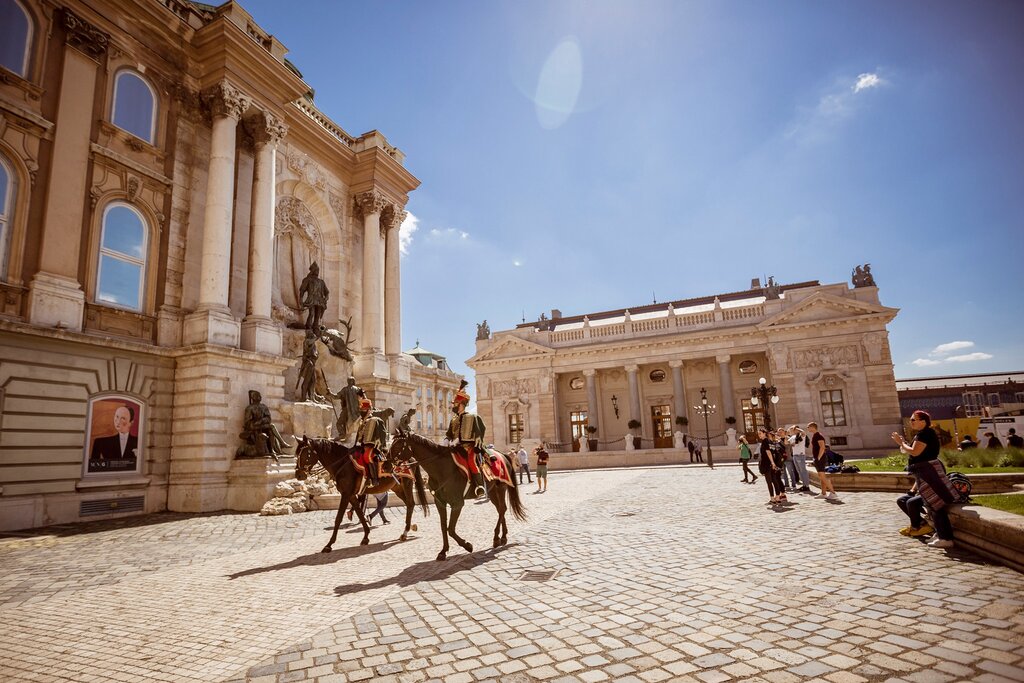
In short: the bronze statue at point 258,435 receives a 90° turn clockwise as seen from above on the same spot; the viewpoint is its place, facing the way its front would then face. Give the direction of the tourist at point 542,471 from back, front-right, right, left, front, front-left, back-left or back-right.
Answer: back-left

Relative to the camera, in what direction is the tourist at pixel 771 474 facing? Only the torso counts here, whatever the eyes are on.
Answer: to the viewer's left

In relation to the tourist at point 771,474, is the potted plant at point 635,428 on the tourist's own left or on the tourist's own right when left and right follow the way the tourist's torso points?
on the tourist's own right

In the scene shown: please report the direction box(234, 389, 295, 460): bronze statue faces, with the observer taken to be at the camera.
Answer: facing the viewer and to the right of the viewer

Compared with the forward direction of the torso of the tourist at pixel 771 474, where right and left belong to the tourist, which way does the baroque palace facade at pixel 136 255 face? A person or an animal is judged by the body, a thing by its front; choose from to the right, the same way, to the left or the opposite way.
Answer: the opposite way

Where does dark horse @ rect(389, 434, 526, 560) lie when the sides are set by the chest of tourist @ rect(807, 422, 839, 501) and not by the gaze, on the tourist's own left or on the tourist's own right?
on the tourist's own left

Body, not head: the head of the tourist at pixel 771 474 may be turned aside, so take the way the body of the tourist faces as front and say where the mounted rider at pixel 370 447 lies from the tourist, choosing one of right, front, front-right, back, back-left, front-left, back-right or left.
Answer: front-left

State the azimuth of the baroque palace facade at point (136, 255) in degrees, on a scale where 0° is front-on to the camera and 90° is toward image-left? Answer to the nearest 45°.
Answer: approximately 315°

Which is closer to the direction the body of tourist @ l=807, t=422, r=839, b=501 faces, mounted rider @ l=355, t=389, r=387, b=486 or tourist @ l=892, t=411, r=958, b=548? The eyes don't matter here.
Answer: the mounted rider

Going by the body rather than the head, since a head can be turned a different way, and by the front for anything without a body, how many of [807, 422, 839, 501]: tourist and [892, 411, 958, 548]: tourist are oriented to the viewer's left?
2

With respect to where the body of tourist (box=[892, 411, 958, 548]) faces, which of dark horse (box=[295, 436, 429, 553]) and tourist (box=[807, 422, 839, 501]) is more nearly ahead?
the dark horse

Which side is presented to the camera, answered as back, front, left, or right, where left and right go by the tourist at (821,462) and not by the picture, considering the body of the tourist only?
left

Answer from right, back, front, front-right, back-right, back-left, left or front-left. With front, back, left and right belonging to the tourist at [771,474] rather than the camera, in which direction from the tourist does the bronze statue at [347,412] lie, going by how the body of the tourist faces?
front

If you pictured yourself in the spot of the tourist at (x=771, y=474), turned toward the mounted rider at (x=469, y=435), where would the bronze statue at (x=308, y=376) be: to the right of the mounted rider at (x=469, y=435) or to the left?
right

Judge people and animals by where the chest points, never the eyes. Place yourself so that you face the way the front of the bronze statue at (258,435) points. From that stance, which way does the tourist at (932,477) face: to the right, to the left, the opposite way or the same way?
the opposite way
